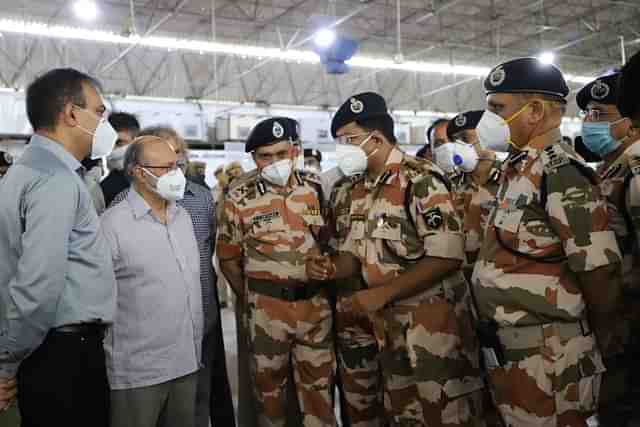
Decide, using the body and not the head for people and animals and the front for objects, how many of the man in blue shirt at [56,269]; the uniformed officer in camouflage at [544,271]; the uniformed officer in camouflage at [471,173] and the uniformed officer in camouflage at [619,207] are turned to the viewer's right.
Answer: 1

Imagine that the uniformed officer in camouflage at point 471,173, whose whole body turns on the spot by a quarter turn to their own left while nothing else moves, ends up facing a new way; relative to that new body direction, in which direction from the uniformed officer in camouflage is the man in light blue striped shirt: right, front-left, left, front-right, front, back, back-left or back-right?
right

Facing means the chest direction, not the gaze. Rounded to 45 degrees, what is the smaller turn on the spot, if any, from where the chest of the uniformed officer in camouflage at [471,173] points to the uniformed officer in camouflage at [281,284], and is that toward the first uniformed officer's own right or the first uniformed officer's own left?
0° — they already face them

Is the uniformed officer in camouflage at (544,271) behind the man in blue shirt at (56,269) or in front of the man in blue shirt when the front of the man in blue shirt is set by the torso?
in front

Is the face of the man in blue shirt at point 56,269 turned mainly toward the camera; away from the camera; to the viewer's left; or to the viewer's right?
to the viewer's right

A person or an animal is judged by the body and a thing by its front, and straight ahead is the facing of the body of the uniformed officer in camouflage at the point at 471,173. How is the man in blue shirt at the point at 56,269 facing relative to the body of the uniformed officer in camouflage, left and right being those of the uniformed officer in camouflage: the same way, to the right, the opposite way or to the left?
the opposite way

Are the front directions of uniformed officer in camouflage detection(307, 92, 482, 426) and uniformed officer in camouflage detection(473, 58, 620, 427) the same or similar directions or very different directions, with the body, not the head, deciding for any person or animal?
same or similar directions

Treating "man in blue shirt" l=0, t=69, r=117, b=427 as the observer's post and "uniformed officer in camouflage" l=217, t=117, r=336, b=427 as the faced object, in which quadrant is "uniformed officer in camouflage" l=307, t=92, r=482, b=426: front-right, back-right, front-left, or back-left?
front-right

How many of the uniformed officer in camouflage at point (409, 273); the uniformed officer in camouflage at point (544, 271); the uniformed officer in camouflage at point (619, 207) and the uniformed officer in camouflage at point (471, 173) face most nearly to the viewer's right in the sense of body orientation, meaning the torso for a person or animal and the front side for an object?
0

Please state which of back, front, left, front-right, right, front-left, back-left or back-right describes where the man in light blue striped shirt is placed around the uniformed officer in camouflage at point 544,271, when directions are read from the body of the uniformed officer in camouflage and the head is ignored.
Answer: front-right

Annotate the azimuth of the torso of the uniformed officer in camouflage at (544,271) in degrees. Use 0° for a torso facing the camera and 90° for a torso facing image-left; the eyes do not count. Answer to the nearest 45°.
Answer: approximately 45°

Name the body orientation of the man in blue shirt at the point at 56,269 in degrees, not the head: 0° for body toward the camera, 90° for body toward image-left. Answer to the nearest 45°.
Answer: approximately 270°

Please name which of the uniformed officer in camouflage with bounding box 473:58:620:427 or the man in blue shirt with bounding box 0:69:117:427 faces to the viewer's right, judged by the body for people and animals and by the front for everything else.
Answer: the man in blue shirt

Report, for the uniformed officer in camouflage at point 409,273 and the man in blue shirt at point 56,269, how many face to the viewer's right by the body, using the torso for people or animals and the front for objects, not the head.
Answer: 1

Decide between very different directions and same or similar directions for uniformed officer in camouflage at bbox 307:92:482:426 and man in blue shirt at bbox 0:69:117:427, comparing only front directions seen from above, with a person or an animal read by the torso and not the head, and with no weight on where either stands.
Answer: very different directions
